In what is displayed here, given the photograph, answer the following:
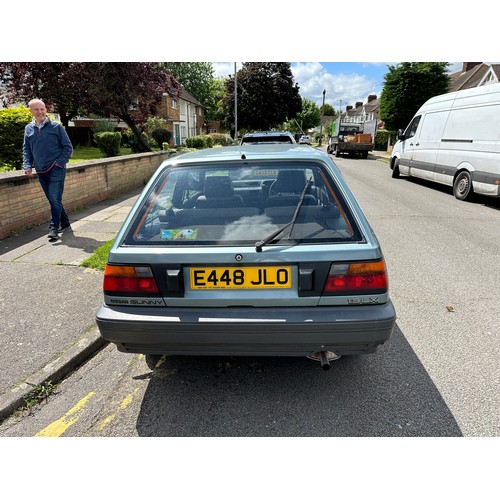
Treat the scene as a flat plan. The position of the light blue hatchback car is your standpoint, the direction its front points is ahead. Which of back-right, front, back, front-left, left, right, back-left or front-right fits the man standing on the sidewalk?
front-left

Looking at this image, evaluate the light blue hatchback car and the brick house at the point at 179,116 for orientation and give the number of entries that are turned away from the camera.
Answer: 1

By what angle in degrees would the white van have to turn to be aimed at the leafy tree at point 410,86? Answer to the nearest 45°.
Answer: approximately 45° to its right

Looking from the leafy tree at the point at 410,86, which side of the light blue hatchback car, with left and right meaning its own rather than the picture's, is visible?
front

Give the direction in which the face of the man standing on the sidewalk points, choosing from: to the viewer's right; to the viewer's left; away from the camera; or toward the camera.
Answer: toward the camera

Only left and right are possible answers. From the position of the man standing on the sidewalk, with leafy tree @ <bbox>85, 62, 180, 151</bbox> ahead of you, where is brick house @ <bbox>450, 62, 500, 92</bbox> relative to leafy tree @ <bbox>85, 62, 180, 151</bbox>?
right

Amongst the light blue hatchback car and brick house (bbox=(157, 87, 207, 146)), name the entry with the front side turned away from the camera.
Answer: the light blue hatchback car

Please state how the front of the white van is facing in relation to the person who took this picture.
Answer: facing away from the viewer and to the left of the viewer

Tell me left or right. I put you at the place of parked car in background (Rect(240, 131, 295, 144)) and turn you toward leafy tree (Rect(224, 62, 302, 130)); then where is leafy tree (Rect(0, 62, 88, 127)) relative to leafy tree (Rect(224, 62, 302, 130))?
left

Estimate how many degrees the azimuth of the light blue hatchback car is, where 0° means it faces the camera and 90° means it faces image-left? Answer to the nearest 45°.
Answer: approximately 180°

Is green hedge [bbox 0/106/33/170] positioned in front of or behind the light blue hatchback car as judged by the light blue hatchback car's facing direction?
in front

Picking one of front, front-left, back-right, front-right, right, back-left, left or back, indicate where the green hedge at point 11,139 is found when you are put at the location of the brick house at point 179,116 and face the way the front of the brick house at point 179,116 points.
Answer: front-right

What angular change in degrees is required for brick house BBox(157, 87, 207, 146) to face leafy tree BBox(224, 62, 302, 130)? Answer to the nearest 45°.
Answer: approximately 45° to its left

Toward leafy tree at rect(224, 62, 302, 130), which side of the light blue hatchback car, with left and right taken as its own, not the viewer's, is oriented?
front

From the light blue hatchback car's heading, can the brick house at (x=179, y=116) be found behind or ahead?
ahead
